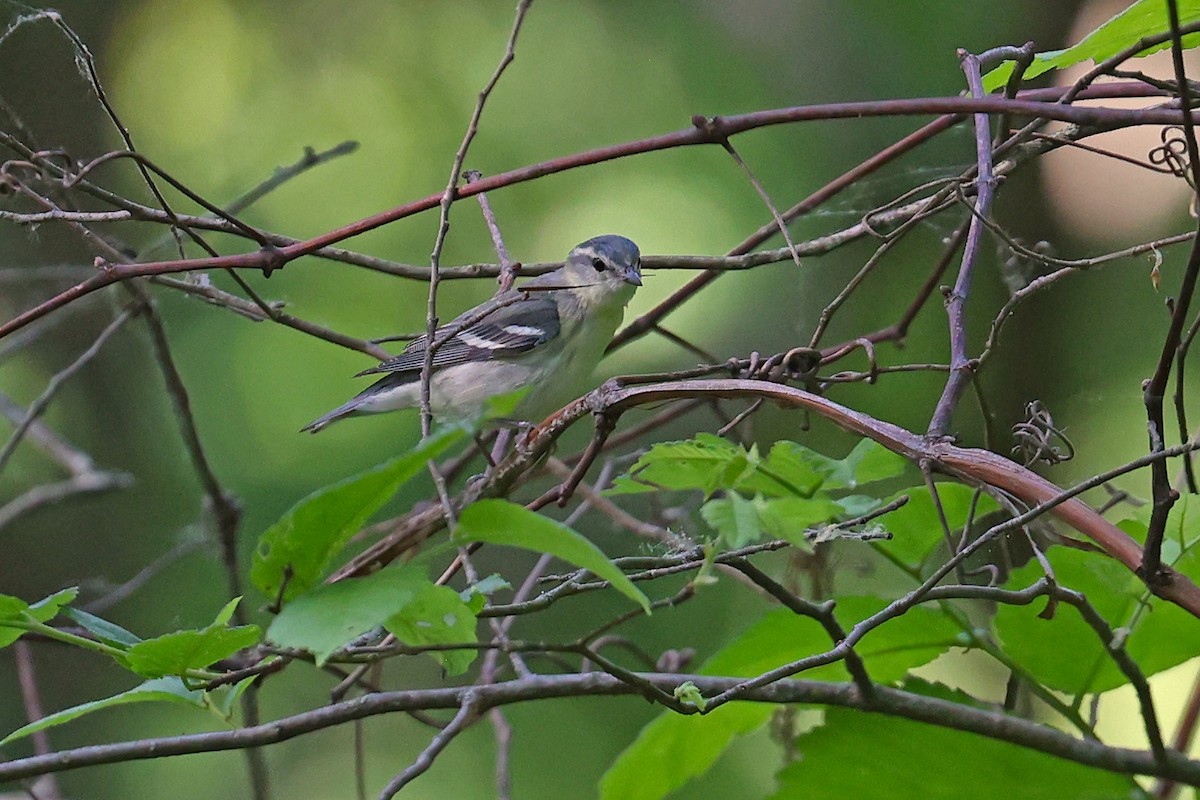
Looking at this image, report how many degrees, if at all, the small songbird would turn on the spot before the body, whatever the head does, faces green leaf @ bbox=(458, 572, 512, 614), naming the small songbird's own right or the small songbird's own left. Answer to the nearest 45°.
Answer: approximately 90° to the small songbird's own right

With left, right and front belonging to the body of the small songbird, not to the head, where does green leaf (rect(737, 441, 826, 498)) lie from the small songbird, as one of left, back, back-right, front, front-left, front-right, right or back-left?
front

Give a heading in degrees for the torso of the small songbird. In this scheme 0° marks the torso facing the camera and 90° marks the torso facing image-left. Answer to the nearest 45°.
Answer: approximately 270°

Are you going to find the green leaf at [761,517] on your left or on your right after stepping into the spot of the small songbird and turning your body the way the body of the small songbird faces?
on your right

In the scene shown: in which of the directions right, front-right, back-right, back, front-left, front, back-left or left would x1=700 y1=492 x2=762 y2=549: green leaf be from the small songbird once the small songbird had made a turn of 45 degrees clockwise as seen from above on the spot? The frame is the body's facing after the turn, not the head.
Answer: front-left

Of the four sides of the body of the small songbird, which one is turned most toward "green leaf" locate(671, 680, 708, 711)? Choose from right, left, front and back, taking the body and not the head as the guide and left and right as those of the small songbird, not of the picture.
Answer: front
